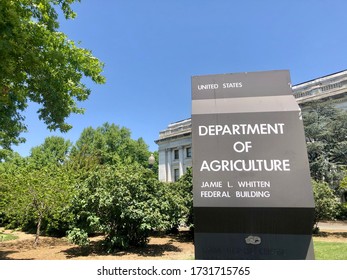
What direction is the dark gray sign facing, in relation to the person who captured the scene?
facing the viewer

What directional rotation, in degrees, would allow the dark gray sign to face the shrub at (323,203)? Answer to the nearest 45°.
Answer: approximately 180°

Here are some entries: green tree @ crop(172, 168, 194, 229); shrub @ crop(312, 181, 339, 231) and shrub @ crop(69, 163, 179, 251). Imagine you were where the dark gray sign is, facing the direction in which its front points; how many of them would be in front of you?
0

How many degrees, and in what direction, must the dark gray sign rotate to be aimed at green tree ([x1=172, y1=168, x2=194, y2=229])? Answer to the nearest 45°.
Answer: approximately 180°

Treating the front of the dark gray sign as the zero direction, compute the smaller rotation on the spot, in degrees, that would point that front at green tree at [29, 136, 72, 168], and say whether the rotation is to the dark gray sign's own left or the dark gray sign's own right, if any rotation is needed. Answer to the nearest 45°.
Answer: approximately 135° to the dark gray sign's own right

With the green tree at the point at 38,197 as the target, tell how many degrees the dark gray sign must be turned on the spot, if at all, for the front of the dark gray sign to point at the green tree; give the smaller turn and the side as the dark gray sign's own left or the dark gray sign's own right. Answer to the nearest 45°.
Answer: approximately 135° to the dark gray sign's own right

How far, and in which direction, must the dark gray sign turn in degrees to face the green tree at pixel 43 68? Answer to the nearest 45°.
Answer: approximately 135° to its right

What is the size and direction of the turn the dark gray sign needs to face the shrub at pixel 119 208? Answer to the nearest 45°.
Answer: approximately 135° to its right
